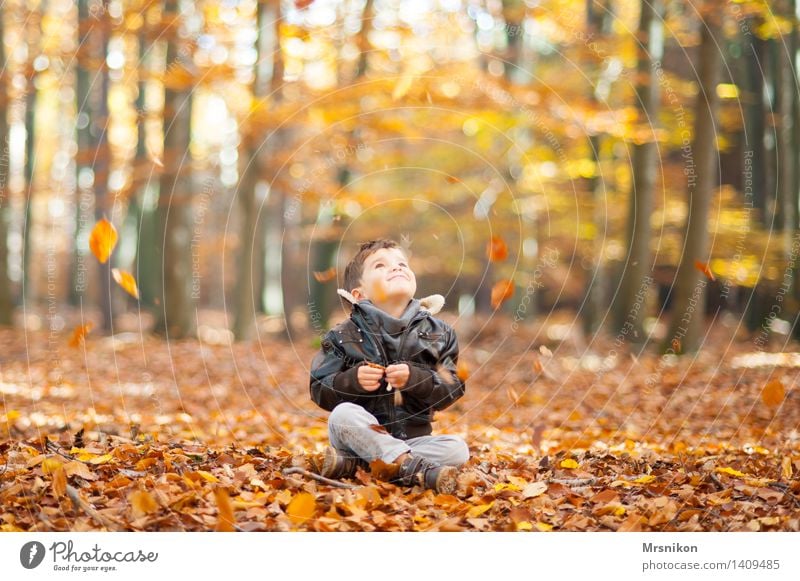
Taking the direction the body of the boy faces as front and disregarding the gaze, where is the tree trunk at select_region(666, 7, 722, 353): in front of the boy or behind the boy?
behind

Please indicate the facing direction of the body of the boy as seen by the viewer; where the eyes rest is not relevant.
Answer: toward the camera

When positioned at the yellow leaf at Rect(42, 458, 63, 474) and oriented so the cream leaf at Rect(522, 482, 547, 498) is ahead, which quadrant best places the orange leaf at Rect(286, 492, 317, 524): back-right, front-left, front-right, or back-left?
front-right

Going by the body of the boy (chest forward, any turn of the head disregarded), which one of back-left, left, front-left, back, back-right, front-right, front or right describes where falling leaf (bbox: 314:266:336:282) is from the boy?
back

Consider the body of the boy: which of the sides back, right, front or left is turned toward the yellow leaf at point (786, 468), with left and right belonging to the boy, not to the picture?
left

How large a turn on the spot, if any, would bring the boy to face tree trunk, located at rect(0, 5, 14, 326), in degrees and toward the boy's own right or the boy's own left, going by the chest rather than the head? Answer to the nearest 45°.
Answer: approximately 135° to the boy's own right

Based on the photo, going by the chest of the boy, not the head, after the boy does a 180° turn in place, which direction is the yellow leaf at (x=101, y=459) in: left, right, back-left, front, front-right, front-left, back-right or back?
left

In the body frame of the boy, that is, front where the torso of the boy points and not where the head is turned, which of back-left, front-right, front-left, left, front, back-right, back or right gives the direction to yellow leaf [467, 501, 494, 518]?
front-left

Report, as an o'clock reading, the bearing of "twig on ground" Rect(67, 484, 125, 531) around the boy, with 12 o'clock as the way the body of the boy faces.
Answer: The twig on ground is roughly at 2 o'clock from the boy.

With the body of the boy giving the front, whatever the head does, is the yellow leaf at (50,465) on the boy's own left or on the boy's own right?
on the boy's own right

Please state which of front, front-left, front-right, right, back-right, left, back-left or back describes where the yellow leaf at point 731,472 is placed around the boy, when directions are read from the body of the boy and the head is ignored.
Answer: left

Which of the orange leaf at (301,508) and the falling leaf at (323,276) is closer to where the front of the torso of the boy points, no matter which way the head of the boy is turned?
the orange leaf

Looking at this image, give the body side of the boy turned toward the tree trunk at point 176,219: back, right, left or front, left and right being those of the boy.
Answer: back

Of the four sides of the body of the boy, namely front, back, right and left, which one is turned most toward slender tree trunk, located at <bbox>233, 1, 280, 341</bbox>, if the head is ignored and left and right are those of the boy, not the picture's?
back
